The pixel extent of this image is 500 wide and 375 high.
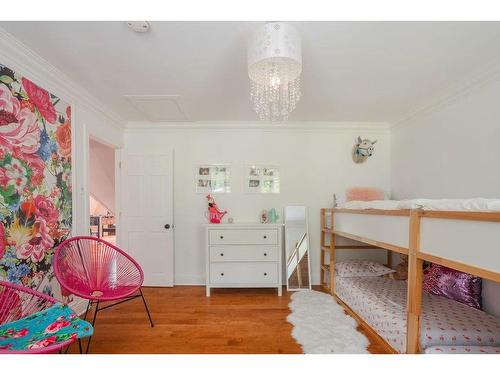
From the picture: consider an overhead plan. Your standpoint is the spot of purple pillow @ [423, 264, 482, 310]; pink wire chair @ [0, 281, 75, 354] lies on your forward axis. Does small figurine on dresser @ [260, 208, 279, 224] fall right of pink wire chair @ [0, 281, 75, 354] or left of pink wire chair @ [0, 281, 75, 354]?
right

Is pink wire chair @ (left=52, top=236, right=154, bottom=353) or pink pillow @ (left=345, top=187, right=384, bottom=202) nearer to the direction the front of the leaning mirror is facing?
the pink wire chair

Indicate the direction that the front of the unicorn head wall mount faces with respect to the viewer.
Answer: facing the viewer and to the right of the viewer

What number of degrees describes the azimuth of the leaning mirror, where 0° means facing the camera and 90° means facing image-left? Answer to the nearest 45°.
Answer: approximately 0°

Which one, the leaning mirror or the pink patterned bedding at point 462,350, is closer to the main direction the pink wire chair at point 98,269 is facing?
the pink patterned bedding

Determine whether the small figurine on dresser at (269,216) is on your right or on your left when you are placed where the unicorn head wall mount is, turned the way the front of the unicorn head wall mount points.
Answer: on your right

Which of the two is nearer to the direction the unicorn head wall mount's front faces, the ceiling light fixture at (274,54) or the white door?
the ceiling light fixture

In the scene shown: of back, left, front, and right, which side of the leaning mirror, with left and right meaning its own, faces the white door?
right

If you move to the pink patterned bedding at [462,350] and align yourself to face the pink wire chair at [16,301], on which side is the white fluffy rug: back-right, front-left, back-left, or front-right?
front-right

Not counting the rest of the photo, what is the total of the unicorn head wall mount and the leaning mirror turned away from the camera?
0

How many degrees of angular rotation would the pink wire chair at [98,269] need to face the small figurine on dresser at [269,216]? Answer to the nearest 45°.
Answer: approximately 45° to its left

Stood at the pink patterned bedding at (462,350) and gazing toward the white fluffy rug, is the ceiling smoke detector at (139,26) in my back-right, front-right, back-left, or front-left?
front-left

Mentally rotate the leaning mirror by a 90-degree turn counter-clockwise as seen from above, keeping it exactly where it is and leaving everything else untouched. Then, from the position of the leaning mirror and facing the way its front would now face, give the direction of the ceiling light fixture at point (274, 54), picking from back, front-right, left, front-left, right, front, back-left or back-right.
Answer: right

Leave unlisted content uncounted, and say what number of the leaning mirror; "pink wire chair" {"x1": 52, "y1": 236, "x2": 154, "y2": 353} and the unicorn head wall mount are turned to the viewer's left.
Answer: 0
